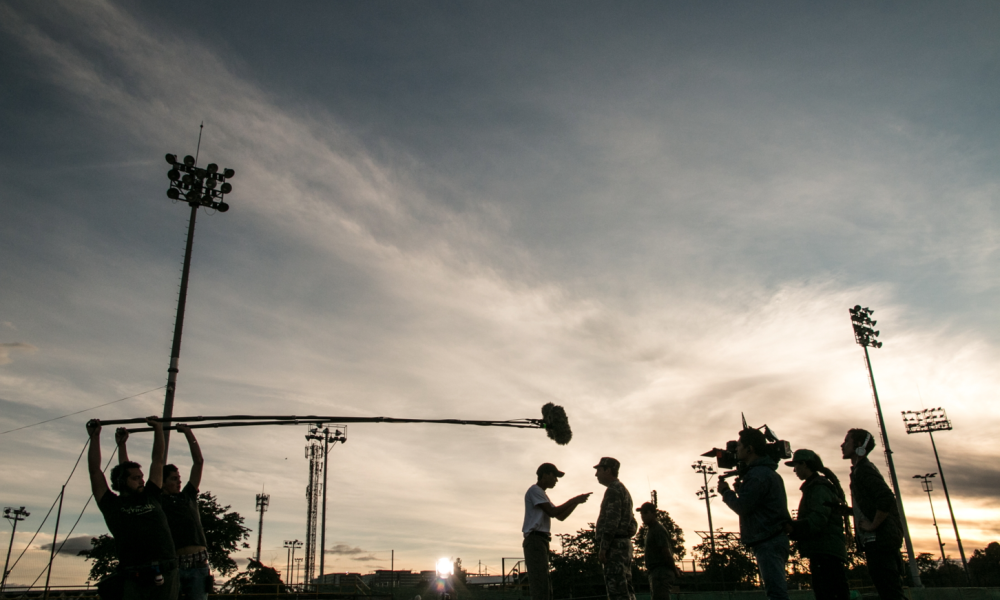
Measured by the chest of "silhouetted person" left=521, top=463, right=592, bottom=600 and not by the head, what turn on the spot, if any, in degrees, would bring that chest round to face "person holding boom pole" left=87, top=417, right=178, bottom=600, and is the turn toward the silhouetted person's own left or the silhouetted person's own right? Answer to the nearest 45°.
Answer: approximately 135° to the silhouetted person's own right

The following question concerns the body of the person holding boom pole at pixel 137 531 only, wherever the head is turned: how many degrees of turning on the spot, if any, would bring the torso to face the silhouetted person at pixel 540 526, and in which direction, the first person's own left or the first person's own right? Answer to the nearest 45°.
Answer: approximately 45° to the first person's own left

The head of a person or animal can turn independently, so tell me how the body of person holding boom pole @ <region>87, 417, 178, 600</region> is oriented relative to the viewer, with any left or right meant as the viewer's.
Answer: facing the viewer and to the right of the viewer

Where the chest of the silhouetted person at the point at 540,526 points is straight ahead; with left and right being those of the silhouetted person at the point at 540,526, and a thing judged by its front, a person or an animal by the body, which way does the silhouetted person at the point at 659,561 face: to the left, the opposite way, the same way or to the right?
the opposite way

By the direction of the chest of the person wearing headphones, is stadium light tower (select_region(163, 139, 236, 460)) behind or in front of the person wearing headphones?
in front

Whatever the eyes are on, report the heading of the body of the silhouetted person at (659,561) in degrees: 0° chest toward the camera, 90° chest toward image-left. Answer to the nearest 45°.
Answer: approximately 90°

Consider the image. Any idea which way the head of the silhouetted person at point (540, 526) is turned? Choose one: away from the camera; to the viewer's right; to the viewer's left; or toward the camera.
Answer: to the viewer's right

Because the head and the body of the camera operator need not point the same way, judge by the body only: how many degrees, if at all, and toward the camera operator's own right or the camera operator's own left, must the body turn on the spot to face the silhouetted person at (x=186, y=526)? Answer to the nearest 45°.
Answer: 0° — they already face them

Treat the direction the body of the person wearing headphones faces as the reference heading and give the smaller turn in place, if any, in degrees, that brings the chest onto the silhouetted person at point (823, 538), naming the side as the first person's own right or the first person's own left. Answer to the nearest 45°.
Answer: approximately 45° to the first person's own left

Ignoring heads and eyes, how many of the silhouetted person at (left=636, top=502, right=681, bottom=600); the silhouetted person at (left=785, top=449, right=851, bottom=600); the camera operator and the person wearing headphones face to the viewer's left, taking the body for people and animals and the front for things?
4

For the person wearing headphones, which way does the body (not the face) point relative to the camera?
to the viewer's left

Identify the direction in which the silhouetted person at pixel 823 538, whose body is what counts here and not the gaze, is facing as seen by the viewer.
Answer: to the viewer's left

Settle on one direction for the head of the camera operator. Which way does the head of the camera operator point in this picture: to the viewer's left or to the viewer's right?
to the viewer's left

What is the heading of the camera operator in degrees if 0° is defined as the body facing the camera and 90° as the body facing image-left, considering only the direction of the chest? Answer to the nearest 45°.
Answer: approximately 90°

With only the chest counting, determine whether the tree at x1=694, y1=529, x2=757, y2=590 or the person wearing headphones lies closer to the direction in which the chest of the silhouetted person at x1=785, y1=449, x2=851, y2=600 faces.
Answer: the tree

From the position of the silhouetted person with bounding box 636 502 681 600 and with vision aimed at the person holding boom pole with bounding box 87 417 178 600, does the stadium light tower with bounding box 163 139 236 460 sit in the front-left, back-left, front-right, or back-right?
front-right

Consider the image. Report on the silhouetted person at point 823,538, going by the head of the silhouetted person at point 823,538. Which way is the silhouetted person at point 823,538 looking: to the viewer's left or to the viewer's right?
to the viewer's left
